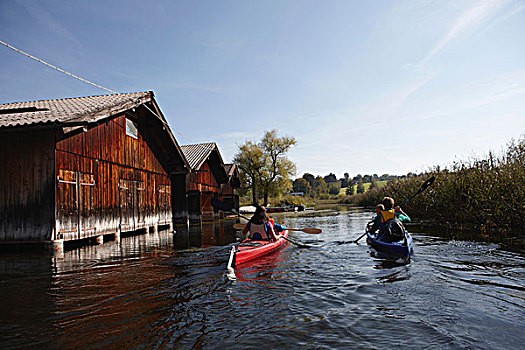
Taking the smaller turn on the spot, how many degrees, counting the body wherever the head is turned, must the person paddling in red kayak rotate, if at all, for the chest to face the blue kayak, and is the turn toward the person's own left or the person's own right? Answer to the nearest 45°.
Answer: approximately 45° to the person's own right

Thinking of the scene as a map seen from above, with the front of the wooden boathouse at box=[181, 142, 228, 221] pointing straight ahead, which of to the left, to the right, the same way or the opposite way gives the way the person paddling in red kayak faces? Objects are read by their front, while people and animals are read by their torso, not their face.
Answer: to the left

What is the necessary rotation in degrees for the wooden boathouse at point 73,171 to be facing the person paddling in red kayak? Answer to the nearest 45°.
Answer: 0° — it already faces them

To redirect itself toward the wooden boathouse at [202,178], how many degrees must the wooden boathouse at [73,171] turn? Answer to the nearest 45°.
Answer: approximately 90° to its left

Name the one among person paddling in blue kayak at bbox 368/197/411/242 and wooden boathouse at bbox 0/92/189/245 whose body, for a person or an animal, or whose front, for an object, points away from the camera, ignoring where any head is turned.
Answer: the person paddling in blue kayak

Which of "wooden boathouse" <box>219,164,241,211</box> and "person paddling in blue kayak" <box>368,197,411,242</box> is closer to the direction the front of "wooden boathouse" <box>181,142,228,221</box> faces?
the person paddling in blue kayak

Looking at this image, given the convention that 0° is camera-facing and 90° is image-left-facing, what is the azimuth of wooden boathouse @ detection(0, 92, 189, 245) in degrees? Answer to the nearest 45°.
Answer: approximately 315°

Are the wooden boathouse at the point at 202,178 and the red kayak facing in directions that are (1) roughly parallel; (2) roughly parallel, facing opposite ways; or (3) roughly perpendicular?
roughly perpendicular

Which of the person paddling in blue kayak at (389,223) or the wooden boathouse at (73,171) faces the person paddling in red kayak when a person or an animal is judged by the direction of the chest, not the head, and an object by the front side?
the wooden boathouse

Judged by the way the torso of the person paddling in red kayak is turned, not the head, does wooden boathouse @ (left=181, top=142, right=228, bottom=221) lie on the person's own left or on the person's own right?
on the person's own left

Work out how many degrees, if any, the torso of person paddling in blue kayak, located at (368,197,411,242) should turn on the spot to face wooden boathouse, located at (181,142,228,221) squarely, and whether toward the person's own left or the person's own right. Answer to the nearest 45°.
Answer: approximately 45° to the person's own left

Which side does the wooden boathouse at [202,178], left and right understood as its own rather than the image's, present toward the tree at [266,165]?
left

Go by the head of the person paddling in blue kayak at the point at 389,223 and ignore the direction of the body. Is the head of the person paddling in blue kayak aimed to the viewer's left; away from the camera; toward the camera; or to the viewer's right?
away from the camera

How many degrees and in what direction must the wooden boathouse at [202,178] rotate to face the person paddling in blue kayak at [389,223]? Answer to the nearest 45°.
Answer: approximately 45° to its right

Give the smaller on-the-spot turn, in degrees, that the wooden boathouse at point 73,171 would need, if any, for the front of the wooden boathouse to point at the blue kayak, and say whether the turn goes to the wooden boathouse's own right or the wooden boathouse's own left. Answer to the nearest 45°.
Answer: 0° — it already faces it
